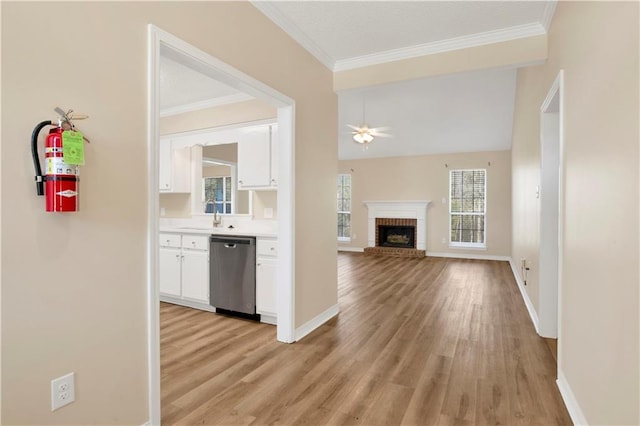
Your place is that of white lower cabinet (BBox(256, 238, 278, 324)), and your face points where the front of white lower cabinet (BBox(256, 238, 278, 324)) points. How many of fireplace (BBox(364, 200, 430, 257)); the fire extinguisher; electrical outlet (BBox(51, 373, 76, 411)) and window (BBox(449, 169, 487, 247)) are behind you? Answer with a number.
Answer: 2

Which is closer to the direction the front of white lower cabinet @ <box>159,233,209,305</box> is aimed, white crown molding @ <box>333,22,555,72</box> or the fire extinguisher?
the fire extinguisher

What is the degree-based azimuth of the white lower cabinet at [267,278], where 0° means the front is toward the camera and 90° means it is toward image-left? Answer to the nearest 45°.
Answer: approximately 45°

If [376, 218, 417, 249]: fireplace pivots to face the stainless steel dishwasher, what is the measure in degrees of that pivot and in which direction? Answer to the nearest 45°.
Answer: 0° — it already faces it

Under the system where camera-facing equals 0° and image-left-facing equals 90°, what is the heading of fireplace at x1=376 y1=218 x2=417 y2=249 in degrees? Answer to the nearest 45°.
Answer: approximately 0°

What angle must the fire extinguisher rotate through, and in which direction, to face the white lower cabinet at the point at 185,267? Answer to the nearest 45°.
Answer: approximately 90° to its left

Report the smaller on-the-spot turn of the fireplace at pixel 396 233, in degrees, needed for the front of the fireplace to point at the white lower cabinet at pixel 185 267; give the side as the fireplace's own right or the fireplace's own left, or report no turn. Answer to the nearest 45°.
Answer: approximately 45° to the fireplace's own right
